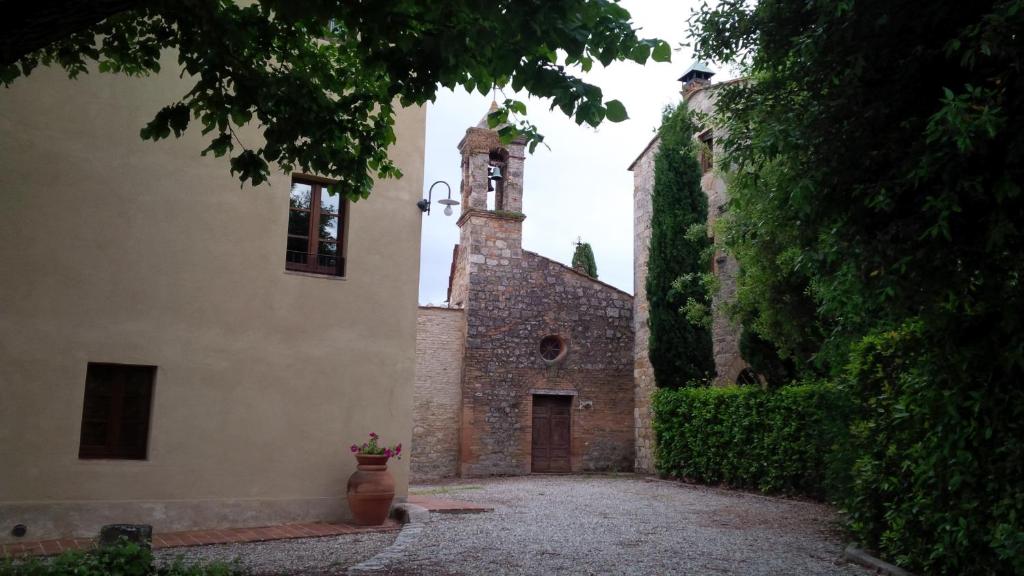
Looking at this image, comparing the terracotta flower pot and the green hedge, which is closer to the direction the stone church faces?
the terracotta flower pot

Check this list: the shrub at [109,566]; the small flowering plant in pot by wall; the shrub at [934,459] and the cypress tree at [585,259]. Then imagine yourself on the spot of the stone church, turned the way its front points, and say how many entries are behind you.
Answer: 1

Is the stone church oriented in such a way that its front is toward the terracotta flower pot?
yes

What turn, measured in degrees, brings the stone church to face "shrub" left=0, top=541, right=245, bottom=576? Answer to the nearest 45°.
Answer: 0° — it already faces it

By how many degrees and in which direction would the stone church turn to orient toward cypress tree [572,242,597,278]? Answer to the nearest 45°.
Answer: approximately 180°

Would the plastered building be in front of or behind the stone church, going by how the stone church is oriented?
in front

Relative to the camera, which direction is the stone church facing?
toward the camera

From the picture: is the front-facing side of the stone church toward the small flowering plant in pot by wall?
yes

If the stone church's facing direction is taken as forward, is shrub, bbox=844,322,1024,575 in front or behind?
in front

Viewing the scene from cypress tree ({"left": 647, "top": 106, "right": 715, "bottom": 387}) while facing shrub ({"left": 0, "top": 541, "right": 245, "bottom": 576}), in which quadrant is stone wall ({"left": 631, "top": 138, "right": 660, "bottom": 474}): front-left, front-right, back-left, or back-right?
back-right

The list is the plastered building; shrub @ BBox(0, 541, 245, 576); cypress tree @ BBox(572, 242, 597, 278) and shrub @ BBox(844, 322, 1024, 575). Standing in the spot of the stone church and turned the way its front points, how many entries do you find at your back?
1

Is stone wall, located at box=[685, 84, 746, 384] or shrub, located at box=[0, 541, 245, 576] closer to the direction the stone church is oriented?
the shrub

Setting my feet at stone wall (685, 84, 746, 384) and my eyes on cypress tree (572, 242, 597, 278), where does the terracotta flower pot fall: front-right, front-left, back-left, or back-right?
back-left
